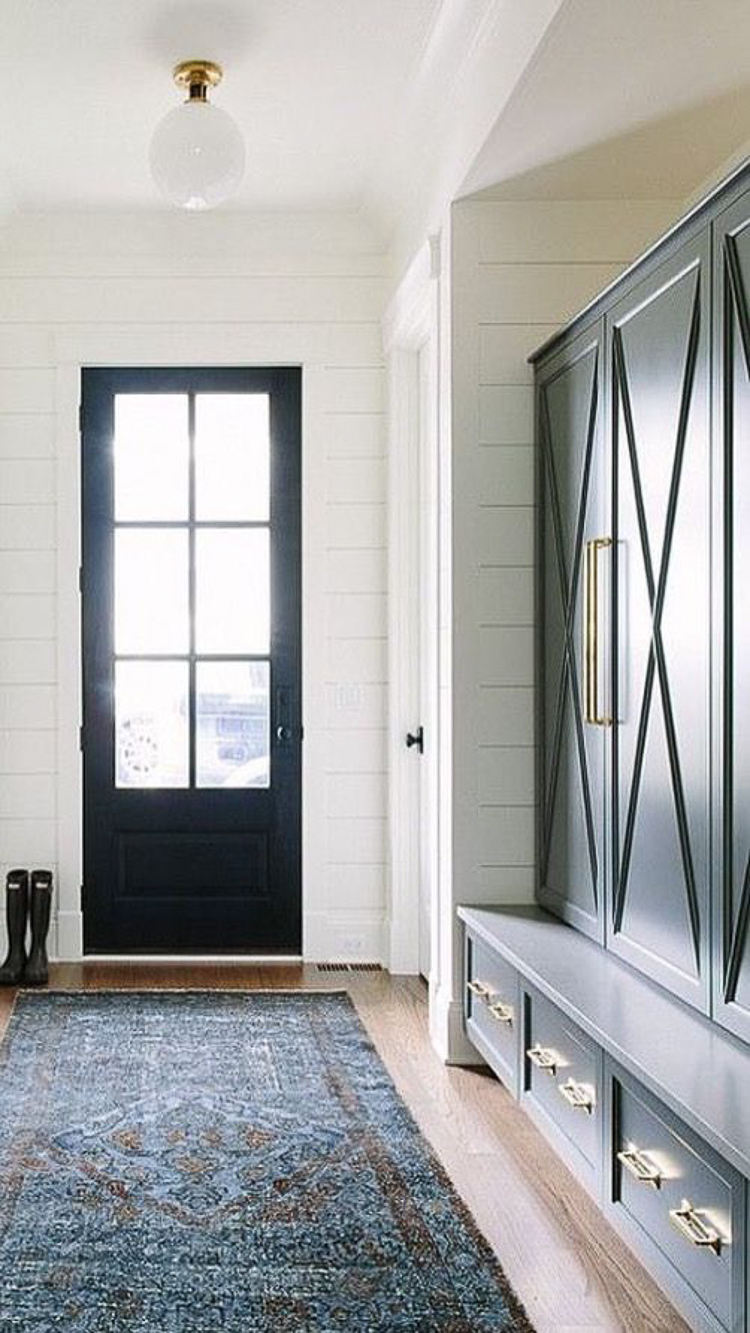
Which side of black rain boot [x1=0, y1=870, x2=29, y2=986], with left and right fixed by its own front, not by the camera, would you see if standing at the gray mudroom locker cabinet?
left

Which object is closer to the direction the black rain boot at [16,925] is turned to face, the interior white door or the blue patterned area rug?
the blue patterned area rug

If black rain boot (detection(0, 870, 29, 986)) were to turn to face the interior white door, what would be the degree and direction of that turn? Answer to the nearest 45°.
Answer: approximately 135° to its left

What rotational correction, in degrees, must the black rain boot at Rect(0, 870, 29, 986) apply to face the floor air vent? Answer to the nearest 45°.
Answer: approximately 135° to its left

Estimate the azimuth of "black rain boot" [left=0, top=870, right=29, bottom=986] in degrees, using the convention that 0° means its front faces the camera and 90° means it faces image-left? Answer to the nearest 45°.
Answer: approximately 45°
